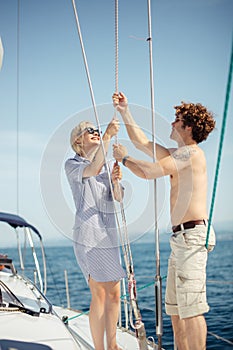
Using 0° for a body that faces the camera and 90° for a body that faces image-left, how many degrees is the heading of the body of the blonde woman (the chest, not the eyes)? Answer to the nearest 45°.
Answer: approximately 315°

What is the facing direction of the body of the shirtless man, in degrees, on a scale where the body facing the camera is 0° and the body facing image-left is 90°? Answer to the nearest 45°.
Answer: approximately 90°

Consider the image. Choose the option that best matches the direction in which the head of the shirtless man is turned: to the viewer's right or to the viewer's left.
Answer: to the viewer's left
